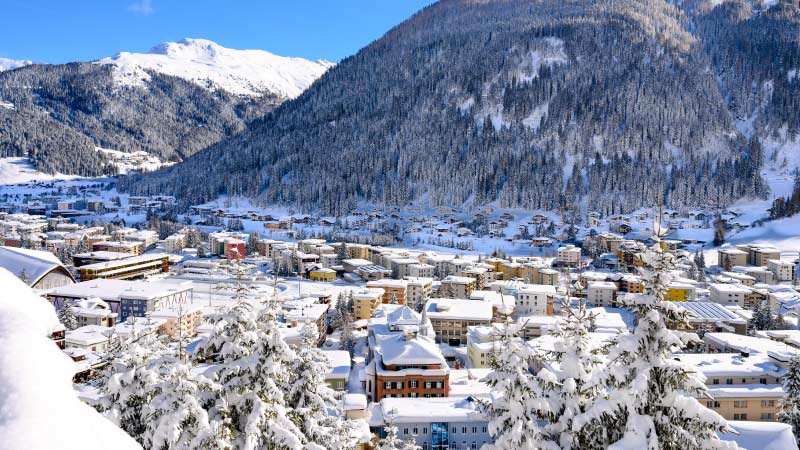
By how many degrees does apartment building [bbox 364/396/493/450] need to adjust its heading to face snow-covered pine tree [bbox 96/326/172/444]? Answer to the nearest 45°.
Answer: approximately 45° to its right

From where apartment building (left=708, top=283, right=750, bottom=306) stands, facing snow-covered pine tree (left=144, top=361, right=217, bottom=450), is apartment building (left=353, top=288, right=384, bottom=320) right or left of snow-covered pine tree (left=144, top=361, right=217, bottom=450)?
right

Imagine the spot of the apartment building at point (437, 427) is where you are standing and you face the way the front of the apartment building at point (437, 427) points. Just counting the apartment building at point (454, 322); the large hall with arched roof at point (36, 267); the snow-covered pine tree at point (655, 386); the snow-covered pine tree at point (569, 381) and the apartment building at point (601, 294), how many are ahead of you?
2

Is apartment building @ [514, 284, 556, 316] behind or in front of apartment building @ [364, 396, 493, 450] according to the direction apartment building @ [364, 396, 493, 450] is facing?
behind

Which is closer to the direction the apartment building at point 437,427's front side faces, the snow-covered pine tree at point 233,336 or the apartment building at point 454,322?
the snow-covered pine tree

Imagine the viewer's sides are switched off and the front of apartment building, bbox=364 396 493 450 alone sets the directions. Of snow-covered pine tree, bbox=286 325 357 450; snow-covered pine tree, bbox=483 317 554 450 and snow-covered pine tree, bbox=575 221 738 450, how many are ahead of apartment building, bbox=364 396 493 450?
3

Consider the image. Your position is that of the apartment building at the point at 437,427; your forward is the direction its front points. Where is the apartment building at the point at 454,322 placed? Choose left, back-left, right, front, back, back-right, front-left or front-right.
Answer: back

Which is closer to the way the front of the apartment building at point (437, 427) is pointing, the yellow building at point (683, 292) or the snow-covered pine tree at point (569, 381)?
the snow-covered pine tree

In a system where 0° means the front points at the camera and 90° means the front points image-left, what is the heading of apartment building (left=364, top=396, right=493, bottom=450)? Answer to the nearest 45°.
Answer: approximately 0°

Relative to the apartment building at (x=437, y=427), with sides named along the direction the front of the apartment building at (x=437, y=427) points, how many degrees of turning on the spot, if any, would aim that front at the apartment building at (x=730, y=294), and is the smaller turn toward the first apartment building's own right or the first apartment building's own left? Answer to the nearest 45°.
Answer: approximately 135° to the first apartment building's own left

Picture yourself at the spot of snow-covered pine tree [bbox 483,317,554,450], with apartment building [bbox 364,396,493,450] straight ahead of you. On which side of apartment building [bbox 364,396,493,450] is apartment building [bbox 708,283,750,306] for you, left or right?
right

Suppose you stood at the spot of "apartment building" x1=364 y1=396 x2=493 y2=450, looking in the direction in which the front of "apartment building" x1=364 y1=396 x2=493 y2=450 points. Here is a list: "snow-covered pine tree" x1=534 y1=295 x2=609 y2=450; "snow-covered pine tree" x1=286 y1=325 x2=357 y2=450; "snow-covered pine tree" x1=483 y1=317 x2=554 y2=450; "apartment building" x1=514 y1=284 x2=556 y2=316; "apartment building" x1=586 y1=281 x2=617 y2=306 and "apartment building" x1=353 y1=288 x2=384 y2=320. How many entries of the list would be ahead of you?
3
